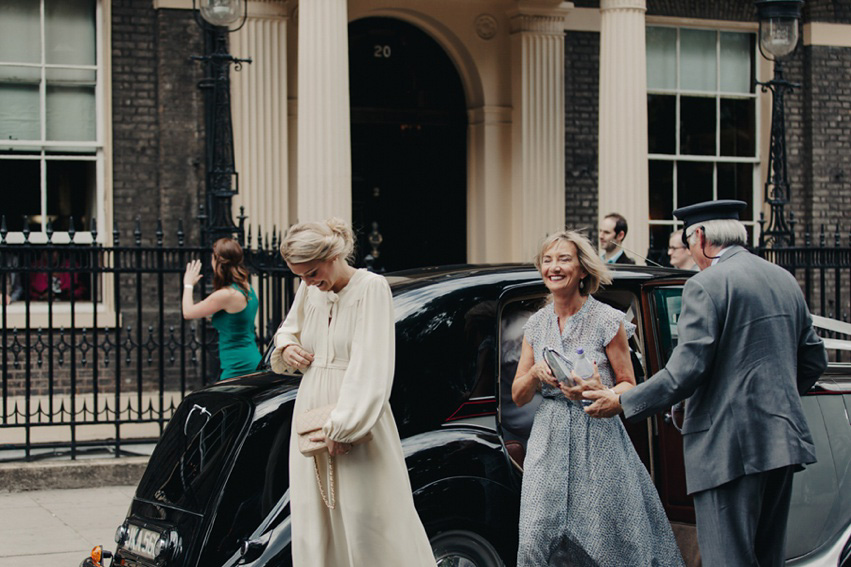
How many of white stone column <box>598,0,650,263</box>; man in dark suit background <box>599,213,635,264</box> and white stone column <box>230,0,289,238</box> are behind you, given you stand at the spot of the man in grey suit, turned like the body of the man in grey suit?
0

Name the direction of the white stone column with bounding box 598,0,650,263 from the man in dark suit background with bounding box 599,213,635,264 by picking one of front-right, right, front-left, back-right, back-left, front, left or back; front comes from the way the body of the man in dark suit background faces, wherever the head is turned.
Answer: back-right

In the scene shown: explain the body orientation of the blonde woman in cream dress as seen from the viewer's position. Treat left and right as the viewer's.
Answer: facing the viewer and to the left of the viewer

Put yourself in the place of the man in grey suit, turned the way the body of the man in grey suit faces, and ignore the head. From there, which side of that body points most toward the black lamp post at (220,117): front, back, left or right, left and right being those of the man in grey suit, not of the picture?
front

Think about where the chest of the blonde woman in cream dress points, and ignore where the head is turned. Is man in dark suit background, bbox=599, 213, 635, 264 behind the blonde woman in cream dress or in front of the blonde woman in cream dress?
behind

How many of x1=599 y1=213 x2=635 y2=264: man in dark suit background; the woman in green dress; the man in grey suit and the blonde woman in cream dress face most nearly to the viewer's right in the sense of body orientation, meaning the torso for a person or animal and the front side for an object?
0

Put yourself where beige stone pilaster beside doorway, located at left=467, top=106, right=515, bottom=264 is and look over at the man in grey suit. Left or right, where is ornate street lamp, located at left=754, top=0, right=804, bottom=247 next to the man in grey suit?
left

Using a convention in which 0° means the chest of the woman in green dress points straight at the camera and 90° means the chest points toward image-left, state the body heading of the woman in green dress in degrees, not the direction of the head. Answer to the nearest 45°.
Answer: approximately 135°

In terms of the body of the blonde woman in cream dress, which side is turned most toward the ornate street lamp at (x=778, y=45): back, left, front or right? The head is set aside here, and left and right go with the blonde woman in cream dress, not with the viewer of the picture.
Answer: back

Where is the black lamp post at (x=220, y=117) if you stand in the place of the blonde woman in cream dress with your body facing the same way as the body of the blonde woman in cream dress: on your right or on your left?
on your right

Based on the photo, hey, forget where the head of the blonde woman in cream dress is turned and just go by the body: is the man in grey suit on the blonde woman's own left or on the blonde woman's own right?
on the blonde woman's own left

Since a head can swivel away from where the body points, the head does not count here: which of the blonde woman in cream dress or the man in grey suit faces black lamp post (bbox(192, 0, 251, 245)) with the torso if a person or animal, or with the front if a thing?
the man in grey suit

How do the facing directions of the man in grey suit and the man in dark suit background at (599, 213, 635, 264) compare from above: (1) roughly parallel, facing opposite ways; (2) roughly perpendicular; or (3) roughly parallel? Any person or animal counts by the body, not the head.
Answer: roughly perpendicular

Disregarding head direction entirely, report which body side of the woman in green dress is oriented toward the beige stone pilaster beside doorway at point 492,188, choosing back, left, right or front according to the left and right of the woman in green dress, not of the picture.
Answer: right

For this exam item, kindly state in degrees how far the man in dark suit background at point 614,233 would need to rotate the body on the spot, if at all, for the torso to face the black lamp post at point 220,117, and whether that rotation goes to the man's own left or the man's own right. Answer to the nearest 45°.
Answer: approximately 45° to the man's own right

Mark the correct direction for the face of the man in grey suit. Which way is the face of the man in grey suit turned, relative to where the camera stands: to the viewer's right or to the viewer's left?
to the viewer's left

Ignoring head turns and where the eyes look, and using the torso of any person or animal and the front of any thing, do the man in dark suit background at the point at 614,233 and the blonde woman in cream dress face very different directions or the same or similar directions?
same or similar directions

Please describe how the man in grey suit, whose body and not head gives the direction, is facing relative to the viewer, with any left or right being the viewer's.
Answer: facing away from the viewer and to the left of the viewer

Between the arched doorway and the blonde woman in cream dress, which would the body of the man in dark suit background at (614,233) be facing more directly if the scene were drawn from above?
the blonde woman in cream dress
